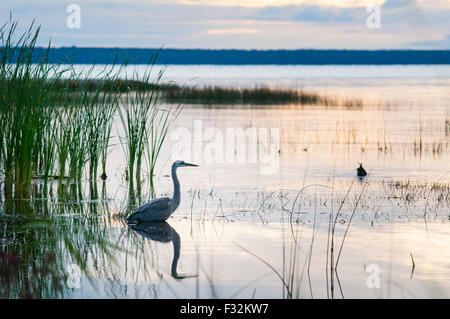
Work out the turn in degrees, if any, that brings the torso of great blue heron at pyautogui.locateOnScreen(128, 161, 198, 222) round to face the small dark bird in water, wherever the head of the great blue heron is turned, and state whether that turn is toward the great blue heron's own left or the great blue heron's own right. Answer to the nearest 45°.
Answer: approximately 45° to the great blue heron's own left

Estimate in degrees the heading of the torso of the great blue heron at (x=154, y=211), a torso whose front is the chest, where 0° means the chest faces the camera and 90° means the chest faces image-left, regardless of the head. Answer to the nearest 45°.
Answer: approximately 270°
